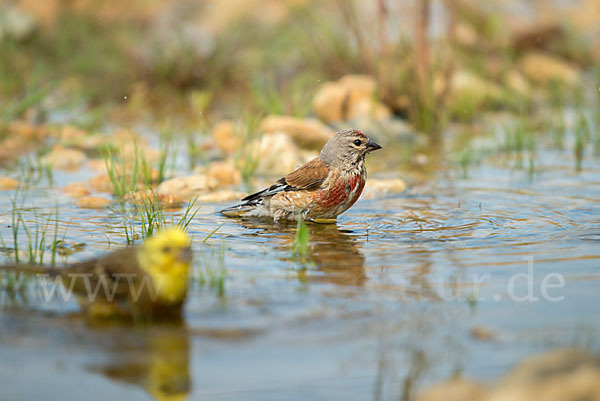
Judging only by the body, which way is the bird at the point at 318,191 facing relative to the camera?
to the viewer's right

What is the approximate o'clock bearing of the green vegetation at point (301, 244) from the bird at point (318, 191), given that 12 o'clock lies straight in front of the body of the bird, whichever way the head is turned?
The green vegetation is roughly at 3 o'clock from the bird.

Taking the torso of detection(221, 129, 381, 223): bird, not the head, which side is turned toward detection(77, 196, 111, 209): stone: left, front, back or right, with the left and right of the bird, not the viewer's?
back

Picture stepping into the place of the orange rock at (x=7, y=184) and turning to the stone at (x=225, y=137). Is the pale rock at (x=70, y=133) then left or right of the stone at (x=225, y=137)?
left

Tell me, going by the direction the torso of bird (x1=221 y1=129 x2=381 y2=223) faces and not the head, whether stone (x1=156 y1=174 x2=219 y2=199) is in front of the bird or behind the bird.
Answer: behind

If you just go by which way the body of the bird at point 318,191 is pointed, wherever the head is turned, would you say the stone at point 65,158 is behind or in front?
behind

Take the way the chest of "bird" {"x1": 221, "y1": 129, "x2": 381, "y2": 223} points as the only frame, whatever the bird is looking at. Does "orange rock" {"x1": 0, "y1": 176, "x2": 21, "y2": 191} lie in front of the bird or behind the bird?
behind

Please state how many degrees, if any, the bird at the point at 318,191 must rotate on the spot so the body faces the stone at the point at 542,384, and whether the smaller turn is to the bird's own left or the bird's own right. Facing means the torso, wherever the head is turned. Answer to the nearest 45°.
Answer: approximately 90° to the bird's own right

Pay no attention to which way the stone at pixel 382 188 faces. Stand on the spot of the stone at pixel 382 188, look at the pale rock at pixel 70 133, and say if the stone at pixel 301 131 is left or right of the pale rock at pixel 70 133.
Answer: right

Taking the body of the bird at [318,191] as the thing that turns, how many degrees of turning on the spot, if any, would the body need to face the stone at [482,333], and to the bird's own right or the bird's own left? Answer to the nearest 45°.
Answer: approximately 90° to the bird's own right

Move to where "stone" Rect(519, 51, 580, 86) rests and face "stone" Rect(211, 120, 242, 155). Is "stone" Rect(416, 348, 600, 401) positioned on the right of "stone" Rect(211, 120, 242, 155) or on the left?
left

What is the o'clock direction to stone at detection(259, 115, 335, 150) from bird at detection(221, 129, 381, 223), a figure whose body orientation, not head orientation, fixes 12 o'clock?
The stone is roughly at 9 o'clock from the bird.
